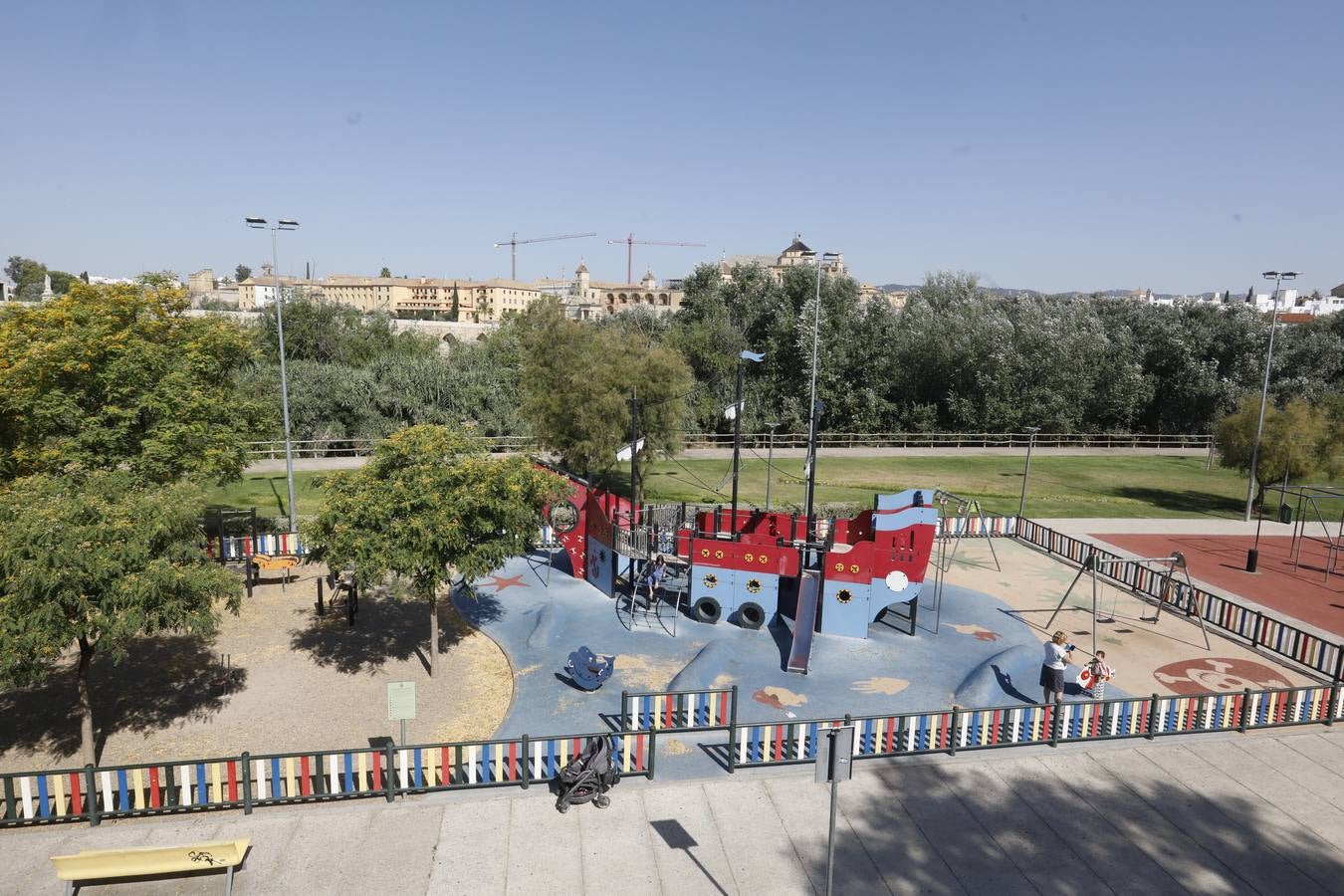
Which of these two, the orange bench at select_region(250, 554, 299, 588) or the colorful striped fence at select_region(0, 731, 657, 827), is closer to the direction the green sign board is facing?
the colorful striped fence

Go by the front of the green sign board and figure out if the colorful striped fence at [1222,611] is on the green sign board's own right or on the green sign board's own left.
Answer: on the green sign board's own left

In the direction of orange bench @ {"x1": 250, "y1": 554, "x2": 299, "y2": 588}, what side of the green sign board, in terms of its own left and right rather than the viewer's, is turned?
back

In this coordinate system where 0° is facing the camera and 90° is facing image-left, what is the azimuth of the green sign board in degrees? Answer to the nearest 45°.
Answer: approximately 0°

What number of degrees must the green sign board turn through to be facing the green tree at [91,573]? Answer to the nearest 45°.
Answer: approximately 90° to its right

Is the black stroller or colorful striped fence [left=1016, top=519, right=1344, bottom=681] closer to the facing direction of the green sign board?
the black stroller

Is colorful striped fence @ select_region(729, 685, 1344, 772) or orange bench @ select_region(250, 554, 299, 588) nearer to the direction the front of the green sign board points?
the colorful striped fence

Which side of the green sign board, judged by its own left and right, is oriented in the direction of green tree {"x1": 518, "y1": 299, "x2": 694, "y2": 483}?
back

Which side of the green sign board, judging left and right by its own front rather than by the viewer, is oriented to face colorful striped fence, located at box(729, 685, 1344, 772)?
left

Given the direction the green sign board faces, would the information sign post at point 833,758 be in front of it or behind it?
in front
